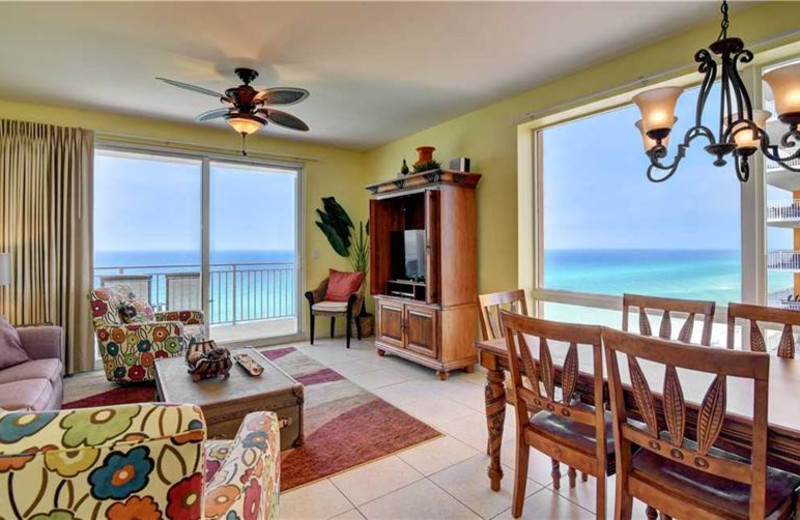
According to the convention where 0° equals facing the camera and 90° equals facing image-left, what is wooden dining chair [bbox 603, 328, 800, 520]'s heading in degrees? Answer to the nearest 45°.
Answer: approximately 225°

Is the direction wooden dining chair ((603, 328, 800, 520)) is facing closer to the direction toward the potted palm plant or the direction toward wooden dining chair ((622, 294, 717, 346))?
the wooden dining chair

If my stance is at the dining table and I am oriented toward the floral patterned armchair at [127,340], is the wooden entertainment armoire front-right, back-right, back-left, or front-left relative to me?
front-right

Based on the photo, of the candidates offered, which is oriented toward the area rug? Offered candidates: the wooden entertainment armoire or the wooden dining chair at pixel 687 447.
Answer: the wooden entertainment armoire

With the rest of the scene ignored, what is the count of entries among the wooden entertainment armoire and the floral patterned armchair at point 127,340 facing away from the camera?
0

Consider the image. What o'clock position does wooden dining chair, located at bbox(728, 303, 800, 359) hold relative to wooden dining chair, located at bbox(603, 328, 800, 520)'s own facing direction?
wooden dining chair, located at bbox(728, 303, 800, 359) is roughly at 11 o'clock from wooden dining chair, located at bbox(603, 328, 800, 520).

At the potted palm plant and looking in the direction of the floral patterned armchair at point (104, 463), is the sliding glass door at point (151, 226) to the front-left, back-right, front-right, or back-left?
front-right

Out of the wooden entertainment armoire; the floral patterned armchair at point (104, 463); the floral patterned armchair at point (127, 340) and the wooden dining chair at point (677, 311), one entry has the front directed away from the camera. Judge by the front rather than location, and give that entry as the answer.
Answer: the floral patterned armchair at point (104, 463)

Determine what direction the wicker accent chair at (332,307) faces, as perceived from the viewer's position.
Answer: facing the viewer and to the left of the viewer

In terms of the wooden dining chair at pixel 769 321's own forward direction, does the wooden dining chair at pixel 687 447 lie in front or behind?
in front

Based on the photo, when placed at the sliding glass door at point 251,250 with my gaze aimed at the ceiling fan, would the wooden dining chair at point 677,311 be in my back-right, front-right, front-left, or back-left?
front-left

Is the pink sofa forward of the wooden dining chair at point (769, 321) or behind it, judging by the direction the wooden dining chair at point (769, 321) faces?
forward

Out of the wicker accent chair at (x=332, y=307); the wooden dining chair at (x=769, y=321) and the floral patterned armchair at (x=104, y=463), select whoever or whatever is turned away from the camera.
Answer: the floral patterned armchair

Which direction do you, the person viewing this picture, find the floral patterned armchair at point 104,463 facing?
facing away from the viewer
